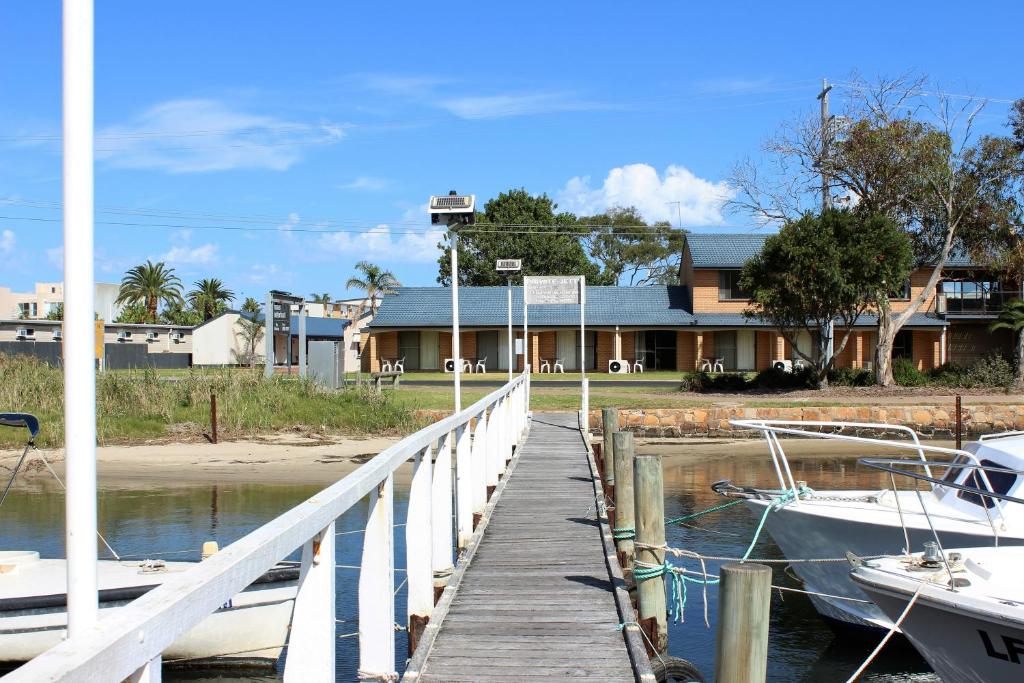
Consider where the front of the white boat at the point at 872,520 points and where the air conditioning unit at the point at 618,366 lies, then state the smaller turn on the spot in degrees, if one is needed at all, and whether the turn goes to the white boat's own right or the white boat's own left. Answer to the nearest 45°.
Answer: approximately 90° to the white boat's own right

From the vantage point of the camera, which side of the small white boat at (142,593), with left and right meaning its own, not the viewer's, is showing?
right

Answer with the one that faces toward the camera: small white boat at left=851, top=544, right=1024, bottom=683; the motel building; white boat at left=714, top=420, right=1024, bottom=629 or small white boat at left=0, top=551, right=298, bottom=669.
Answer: the motel building

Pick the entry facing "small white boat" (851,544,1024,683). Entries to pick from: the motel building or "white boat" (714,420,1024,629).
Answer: the motel building

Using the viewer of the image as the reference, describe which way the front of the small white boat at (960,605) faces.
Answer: facing to the left of the viewer

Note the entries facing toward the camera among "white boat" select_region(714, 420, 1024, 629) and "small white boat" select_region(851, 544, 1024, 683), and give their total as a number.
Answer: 0

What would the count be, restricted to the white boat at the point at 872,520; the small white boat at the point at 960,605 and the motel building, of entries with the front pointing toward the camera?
1

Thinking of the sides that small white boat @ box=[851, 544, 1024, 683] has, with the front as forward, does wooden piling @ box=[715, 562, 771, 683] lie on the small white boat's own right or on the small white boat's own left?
on the small white boat's own left

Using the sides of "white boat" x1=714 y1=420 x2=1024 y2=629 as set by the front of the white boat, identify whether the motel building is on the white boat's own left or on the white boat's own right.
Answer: on the white boat's own right

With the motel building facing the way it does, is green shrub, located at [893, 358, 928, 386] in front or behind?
in front

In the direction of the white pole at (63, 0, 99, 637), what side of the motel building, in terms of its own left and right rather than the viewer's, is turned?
front

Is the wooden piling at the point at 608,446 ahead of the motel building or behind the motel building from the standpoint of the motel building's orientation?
ahead

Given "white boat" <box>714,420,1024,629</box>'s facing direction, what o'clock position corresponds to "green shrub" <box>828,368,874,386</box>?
The green shrub is roughly at 3 o'clock from the white boat.

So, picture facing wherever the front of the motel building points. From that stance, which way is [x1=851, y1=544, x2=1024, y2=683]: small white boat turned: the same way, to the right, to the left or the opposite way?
to the right

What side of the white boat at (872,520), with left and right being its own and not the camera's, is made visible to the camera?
left
